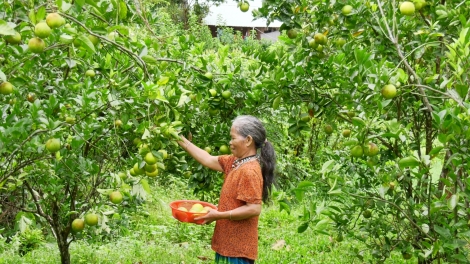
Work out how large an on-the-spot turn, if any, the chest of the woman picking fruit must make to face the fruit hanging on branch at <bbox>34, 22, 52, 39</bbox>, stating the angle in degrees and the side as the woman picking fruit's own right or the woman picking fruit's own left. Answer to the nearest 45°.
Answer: approximately 45° to the woman picking fruit's own left

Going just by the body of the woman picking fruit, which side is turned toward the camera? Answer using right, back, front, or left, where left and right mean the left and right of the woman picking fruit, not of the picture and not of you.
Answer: left

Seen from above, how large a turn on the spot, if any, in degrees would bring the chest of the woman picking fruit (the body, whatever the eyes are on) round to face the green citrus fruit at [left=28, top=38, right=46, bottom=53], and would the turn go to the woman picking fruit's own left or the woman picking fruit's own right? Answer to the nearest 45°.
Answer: approximately 45° to the woman picking fruit's own left

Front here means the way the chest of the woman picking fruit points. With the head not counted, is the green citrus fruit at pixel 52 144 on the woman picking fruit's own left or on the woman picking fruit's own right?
on the woman picking fruit's own left
